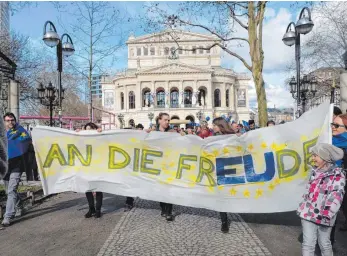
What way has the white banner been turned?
toward the camera

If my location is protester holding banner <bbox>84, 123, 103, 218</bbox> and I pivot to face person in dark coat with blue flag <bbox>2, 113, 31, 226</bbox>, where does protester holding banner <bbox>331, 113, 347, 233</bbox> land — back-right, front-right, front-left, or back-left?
back-left

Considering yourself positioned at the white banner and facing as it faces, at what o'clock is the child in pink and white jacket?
The child in pink and white jacket is roughly at 11 o'clock from the white banner.

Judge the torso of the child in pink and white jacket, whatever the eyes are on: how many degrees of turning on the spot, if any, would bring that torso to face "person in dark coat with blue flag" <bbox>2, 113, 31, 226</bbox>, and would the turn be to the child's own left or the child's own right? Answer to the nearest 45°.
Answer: approximately 45° to the child's own right

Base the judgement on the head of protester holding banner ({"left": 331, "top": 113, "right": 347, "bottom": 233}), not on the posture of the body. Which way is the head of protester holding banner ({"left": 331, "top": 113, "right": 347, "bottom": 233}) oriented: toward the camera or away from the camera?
toward the camera

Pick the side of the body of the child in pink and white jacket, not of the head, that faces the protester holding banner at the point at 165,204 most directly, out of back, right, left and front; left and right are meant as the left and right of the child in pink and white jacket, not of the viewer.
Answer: right

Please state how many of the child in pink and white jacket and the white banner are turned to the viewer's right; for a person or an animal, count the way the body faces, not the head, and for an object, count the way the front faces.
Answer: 0
